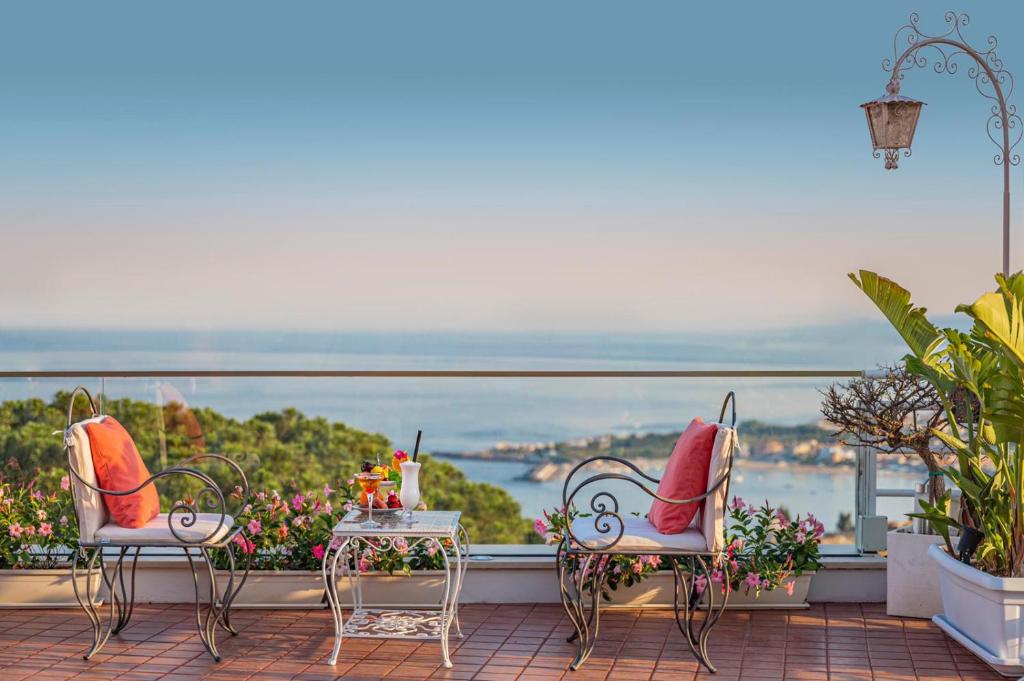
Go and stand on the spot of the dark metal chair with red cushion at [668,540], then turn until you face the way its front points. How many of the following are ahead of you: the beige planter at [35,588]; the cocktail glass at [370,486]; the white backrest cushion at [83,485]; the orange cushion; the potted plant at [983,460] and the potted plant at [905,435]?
4

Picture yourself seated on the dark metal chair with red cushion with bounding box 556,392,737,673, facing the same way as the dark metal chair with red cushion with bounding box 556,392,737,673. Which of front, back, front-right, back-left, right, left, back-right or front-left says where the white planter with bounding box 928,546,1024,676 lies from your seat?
back

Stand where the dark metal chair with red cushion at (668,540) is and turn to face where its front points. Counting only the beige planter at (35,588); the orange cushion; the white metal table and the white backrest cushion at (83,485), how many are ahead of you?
4

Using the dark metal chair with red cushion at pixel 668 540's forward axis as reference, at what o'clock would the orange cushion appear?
The orange cushion is roughly at 12 o'clock from the dark metal chair with red cushion.

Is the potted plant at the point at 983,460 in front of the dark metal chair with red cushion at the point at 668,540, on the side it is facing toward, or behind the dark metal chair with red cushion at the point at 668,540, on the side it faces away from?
behind

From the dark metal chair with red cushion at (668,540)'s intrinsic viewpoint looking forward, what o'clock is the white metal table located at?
The white metal table is roughly at 12 o'clock from the dark metal chair with red cushion.

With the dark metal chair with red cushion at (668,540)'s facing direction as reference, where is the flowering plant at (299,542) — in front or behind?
in front

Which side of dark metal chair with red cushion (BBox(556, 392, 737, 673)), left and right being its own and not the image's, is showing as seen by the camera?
left

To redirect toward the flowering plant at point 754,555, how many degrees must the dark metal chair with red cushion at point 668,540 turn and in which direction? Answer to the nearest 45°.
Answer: approximately 135° to its right

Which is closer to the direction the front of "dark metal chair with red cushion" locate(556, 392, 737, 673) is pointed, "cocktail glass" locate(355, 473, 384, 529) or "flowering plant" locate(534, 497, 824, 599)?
the cocktail glass

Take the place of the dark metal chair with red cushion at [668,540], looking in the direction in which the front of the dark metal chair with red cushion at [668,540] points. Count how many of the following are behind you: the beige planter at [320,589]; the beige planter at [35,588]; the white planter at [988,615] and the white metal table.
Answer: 1

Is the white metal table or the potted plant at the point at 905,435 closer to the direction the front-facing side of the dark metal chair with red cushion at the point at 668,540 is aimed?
the white metal table

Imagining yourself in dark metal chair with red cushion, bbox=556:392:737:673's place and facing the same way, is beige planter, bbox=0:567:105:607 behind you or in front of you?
in front

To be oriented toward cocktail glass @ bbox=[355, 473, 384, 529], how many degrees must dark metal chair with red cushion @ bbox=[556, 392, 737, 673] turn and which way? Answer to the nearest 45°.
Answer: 0° — it already faces it

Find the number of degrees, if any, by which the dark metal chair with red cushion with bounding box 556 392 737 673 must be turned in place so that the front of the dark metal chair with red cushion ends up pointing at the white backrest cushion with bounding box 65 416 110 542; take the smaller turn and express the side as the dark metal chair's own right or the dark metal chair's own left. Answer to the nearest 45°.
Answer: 0° — it already faces it

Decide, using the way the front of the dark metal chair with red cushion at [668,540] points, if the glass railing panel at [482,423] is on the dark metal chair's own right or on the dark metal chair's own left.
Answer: on the dark metal chair's own right

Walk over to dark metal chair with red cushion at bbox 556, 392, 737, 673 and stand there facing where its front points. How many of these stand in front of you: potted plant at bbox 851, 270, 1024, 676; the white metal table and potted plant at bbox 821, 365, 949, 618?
1
